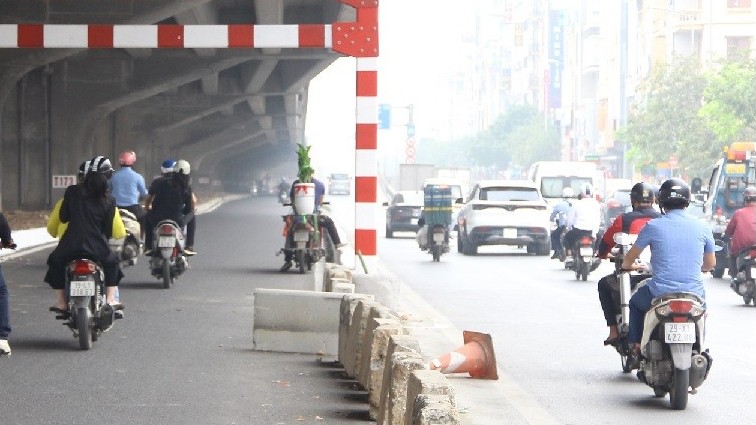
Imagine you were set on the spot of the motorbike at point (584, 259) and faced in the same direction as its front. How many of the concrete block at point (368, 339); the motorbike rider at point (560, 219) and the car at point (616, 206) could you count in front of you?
2

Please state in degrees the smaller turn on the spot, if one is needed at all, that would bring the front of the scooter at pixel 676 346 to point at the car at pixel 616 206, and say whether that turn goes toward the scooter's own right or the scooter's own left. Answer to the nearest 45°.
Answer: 0° — it already faces it

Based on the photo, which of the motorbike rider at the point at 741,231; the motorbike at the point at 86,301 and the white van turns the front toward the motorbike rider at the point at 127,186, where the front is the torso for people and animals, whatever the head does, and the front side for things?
the motorbike

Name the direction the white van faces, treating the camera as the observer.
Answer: facing away from the viewer

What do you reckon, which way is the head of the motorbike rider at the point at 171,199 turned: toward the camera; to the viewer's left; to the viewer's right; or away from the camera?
away from the camera

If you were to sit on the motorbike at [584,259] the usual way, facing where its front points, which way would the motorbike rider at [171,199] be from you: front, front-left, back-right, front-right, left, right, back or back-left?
back-left

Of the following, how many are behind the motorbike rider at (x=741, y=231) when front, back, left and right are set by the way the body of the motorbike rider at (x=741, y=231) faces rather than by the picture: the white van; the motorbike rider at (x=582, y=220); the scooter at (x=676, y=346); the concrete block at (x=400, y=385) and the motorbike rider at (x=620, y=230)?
3

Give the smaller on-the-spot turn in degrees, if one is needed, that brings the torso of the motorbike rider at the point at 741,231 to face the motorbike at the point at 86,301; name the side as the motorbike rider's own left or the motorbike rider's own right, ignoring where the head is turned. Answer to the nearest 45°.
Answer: approximately 135° to the motorbike rider's own left

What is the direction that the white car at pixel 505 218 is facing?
away from the camera

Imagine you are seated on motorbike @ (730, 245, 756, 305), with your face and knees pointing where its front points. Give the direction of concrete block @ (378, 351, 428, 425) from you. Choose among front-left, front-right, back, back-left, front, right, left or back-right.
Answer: back

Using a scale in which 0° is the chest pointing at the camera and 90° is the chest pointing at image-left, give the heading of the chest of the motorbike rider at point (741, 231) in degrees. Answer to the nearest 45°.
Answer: approximately 180°

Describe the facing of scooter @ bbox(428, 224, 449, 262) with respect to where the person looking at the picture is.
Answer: facing away from the viewer

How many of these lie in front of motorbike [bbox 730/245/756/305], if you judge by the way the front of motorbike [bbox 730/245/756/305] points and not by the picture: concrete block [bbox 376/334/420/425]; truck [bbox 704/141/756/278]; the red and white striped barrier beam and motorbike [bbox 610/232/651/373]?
1

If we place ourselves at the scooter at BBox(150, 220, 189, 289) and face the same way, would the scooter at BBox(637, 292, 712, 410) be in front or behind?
behind

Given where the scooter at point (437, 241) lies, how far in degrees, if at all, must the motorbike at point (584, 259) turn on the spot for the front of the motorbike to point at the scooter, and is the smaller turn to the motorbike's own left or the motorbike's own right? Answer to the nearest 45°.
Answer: approximately 45° to the motorbike's own left

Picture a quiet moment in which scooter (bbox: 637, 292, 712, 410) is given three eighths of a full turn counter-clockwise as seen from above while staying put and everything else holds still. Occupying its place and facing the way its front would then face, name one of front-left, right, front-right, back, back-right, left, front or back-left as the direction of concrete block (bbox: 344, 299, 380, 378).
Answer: front-right

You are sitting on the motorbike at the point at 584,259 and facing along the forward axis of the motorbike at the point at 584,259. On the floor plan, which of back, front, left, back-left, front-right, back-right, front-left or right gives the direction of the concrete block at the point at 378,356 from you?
back

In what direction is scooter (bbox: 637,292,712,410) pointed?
away from the camera

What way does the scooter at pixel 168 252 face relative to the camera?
away from the camera
